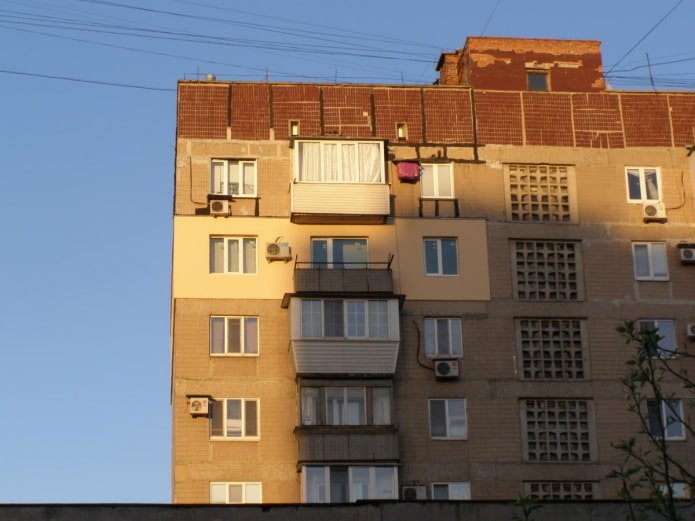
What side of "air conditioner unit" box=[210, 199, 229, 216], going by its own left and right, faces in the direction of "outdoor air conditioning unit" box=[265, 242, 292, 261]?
left

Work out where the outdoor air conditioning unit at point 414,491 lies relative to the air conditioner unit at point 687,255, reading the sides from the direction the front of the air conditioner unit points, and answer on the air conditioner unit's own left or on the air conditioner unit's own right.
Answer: on the air conditioner unit's own right

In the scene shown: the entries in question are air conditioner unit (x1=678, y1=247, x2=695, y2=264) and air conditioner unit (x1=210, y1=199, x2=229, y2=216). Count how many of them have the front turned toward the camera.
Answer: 2

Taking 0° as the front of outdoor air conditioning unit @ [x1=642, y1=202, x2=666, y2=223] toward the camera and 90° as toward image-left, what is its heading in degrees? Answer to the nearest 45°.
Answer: approximately 0°
